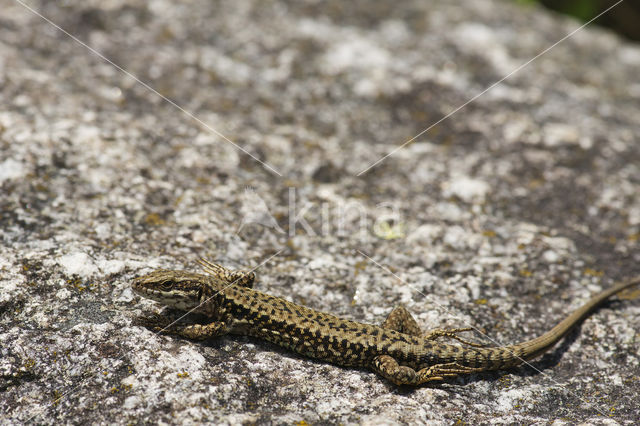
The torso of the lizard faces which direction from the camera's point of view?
to the viewer's left
